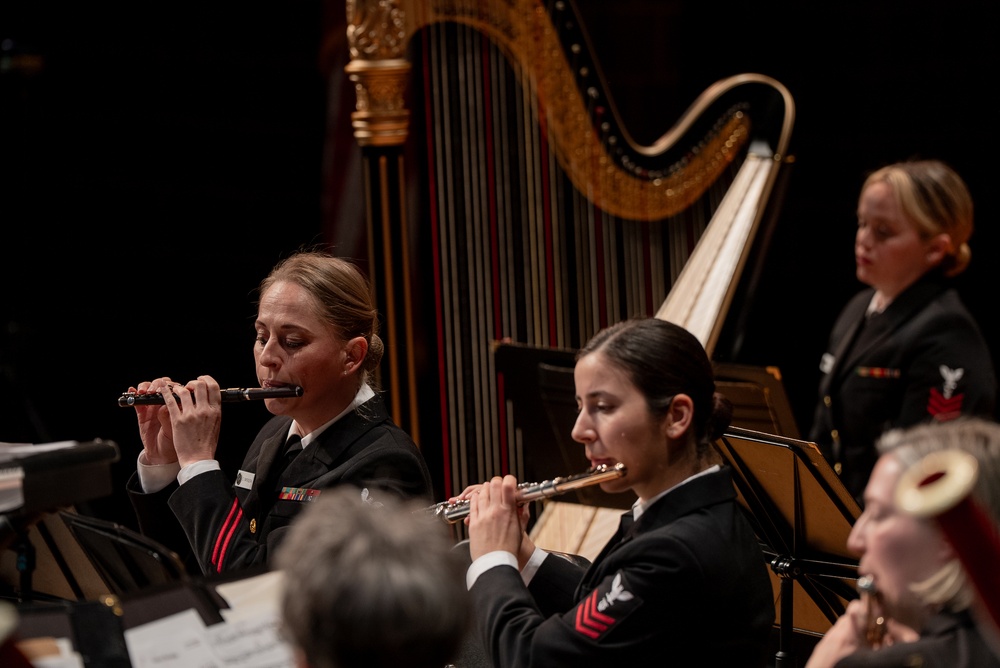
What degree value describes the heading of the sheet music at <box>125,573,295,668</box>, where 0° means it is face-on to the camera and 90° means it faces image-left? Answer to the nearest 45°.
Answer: approximately 0°

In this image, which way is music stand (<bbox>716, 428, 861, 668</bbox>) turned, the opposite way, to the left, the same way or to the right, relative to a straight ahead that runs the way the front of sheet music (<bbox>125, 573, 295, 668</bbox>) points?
to the left

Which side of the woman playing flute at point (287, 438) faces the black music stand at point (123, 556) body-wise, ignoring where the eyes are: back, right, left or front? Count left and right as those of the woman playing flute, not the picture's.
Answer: front

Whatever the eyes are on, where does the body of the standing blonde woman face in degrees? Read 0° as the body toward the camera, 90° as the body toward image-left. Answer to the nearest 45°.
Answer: approximately 45°

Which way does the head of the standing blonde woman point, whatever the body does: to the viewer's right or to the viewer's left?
to the viewer's left

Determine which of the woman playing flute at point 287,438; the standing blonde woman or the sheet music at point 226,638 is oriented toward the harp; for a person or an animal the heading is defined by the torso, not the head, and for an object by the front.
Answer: the standing blonde woman

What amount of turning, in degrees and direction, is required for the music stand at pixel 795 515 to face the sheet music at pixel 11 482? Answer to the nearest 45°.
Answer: approximately 180°

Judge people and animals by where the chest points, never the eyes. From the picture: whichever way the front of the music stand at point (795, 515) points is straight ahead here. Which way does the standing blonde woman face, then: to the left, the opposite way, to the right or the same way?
the opposite way

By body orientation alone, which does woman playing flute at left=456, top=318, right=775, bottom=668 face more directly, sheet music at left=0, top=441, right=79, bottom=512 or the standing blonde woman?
the sheet music

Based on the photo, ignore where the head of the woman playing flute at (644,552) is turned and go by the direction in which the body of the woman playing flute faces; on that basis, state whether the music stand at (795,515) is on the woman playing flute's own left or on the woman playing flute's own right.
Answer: on the woman playing flute's own right

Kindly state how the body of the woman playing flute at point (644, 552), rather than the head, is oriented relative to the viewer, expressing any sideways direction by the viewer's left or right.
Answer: facing to the left of the viewer

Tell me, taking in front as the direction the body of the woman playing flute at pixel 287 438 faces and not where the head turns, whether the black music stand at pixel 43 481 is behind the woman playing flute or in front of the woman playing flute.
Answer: in front

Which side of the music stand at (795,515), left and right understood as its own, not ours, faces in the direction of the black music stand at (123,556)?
back

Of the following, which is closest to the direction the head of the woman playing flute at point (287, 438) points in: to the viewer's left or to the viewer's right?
to the viewer's left
